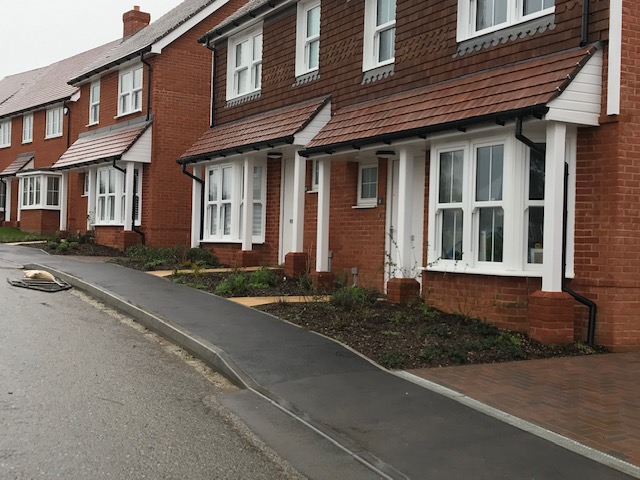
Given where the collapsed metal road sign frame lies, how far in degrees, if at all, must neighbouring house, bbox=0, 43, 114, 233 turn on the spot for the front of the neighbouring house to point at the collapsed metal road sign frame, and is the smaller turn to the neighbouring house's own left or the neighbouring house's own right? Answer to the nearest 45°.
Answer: approximately 45° to the neighbouring house's own left

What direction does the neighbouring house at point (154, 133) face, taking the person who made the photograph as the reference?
facing the viewer and to the left of the viewer

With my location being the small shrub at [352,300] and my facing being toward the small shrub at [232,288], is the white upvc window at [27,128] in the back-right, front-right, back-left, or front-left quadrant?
front-right

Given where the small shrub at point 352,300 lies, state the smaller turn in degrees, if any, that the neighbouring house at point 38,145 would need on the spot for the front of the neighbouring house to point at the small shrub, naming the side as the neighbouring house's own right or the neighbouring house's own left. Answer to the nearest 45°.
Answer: approximately 45° to the neighbouring house's own left

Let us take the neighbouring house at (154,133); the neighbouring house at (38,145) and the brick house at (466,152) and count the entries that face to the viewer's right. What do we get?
0

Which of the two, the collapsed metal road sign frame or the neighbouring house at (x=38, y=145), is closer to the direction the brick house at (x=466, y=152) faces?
the collapsed metal road sign frame

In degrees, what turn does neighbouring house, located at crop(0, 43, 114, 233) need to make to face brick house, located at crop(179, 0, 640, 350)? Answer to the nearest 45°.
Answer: approximately 45° to its left

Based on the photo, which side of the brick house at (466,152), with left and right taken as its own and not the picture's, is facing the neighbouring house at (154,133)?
right

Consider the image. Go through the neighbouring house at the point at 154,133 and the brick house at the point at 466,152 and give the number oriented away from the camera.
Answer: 0

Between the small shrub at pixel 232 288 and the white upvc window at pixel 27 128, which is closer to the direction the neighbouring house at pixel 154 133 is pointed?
the small shrub

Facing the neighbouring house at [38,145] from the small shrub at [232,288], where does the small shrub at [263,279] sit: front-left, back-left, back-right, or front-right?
front-right

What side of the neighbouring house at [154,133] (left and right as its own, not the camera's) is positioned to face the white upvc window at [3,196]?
right

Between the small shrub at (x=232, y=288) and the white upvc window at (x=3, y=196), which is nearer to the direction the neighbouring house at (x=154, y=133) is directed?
the small shrub

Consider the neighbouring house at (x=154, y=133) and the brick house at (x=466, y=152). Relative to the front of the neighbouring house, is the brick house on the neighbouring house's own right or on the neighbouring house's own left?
on the neighbouring house's own left
